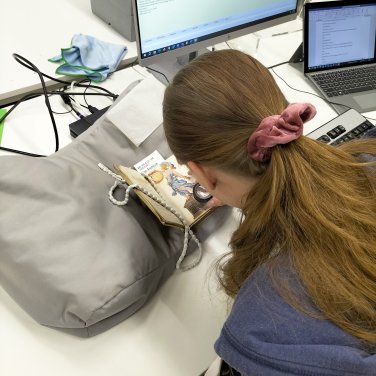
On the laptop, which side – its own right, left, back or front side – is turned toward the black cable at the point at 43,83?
right

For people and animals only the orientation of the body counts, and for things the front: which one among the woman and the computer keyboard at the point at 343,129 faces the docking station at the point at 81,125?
the woman

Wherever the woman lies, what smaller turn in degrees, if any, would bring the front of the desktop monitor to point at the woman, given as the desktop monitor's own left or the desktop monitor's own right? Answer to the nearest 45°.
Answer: approximately 45° to the desktop monitor's own right

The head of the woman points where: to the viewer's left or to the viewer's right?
to the viewer's left

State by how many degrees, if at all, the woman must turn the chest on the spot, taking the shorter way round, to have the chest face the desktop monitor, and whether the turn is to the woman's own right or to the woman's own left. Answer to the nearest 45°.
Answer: approximately 45° to the woman's own right

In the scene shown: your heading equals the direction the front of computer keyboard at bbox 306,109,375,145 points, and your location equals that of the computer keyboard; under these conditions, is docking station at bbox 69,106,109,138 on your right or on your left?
on your right

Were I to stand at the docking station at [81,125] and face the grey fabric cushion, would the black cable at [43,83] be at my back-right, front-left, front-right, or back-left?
back-right

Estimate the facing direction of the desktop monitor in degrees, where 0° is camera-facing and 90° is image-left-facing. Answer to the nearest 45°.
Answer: approximately 315°

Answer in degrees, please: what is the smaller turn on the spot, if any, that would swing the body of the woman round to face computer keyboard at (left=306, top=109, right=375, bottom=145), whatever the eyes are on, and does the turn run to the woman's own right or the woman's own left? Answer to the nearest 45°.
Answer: approximately 45° to the woman's own right

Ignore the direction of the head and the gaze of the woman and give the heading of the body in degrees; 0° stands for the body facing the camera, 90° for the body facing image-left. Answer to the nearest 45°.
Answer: approximately 135°
